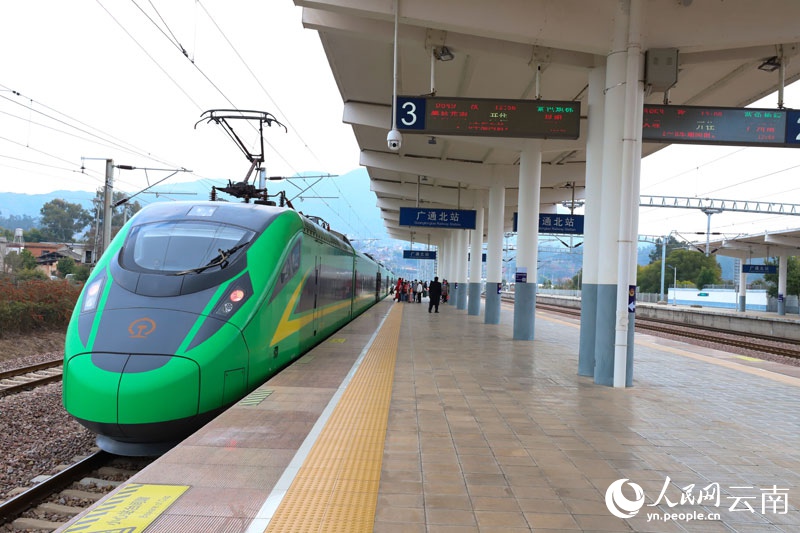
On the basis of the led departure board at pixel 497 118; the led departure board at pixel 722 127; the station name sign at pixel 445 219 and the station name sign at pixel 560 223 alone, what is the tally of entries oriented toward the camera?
4

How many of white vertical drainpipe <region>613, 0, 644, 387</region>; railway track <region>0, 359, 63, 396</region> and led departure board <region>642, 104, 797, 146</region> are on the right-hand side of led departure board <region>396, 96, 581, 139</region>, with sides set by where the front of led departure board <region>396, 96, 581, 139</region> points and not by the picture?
1

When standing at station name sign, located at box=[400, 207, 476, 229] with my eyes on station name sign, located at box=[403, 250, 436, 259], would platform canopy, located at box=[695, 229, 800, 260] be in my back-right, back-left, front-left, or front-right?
front-right

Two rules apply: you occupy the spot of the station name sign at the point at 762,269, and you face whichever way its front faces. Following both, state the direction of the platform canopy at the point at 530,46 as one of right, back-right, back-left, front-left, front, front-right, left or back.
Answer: front

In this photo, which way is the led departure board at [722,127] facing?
toward the camera

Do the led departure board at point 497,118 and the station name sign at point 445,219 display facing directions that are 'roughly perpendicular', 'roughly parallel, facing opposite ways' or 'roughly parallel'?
roughly parallel

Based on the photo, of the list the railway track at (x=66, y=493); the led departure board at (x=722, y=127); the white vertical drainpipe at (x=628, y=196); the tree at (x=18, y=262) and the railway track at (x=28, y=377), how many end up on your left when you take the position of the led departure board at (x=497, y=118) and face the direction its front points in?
2

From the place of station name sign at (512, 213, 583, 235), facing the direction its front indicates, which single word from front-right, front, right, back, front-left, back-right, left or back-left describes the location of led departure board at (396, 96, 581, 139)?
front

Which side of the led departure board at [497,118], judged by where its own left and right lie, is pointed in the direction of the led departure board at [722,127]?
left

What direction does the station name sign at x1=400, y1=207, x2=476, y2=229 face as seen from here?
toward the camera

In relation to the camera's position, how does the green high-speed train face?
facing the viewer and to the left of the viewer

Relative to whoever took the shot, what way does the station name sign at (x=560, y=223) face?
facing the viewer

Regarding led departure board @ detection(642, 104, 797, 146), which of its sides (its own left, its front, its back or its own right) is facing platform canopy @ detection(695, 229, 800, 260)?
back

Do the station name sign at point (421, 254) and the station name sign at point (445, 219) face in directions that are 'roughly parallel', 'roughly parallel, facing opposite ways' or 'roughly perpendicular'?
roughly parallel

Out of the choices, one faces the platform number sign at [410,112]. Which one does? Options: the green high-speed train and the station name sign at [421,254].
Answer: the station name sign

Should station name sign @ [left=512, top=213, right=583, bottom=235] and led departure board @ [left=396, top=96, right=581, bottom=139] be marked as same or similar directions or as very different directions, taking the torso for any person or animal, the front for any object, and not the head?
same or similar directions

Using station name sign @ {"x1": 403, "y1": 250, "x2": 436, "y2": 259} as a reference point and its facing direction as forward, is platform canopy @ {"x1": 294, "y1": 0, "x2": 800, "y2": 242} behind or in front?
in front

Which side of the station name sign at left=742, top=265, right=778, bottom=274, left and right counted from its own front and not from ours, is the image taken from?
front
